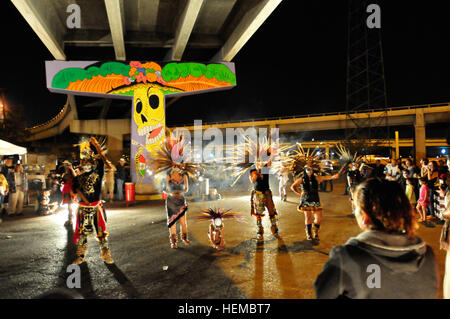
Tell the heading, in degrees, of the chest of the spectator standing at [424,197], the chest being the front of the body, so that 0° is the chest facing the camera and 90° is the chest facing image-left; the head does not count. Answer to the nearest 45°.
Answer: approximately 90°

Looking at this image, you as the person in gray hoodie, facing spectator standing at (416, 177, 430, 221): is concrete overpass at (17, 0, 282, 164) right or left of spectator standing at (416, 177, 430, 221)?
left

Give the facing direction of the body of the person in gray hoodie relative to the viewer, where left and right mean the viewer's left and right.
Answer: facing away from the viewer and to the left of the viewer

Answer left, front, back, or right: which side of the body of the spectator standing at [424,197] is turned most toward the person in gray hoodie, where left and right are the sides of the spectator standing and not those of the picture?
left

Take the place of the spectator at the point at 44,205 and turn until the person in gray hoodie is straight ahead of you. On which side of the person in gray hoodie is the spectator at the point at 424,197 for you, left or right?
left
